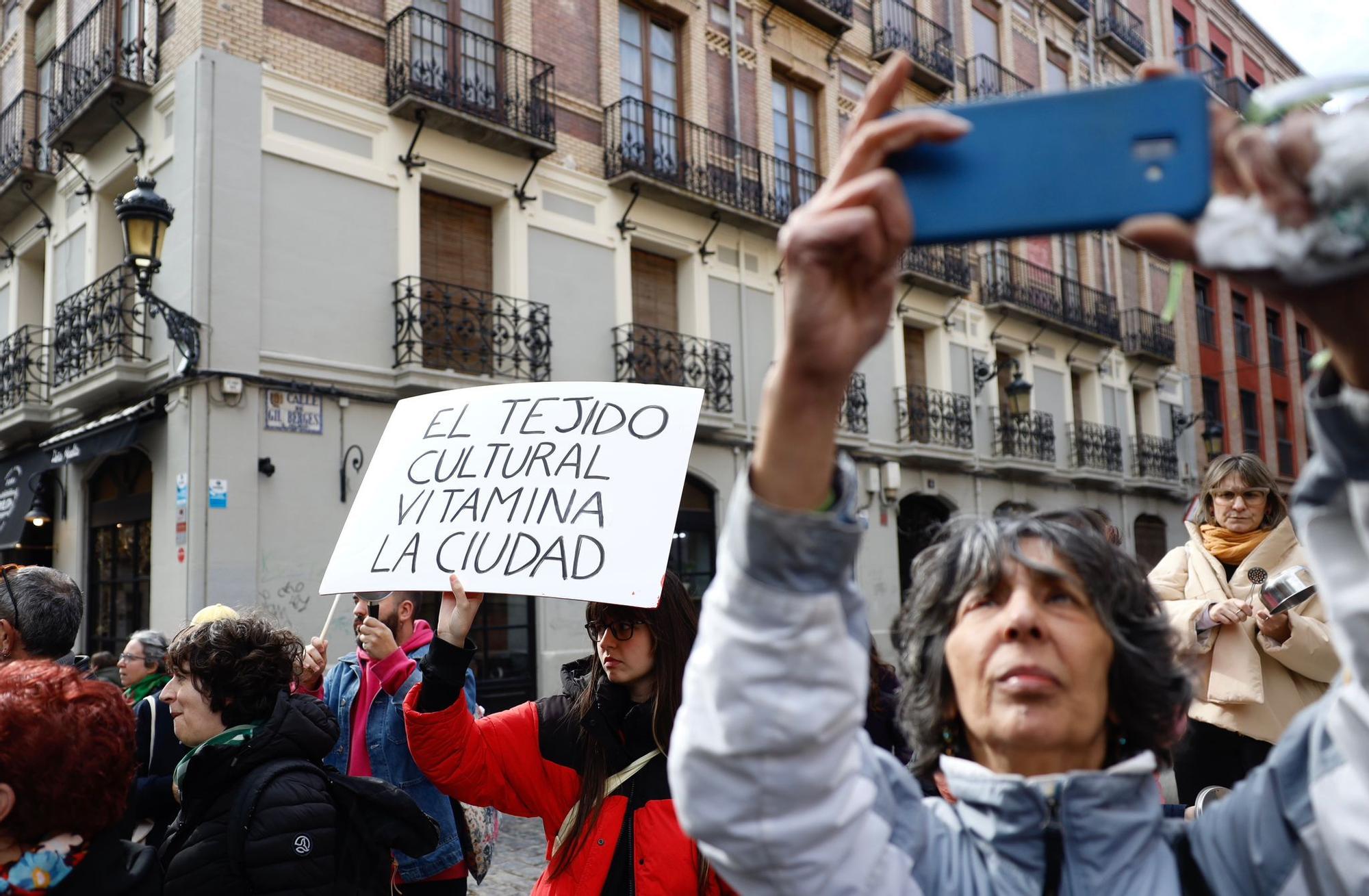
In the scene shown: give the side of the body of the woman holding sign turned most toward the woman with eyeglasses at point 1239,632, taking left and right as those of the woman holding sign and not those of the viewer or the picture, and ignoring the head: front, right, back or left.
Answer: left

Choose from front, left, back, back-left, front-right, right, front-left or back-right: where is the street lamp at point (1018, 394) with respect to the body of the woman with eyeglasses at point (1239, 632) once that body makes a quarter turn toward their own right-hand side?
right

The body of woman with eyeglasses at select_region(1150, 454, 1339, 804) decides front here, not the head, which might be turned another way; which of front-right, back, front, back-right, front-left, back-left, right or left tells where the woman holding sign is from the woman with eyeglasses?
front-right

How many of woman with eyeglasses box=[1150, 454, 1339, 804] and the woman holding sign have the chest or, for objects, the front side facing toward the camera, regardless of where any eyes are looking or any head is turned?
2

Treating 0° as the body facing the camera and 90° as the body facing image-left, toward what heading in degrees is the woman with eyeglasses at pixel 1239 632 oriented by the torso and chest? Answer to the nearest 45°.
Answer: approximately 0°

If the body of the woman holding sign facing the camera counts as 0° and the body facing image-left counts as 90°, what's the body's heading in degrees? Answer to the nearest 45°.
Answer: approximately 0°
